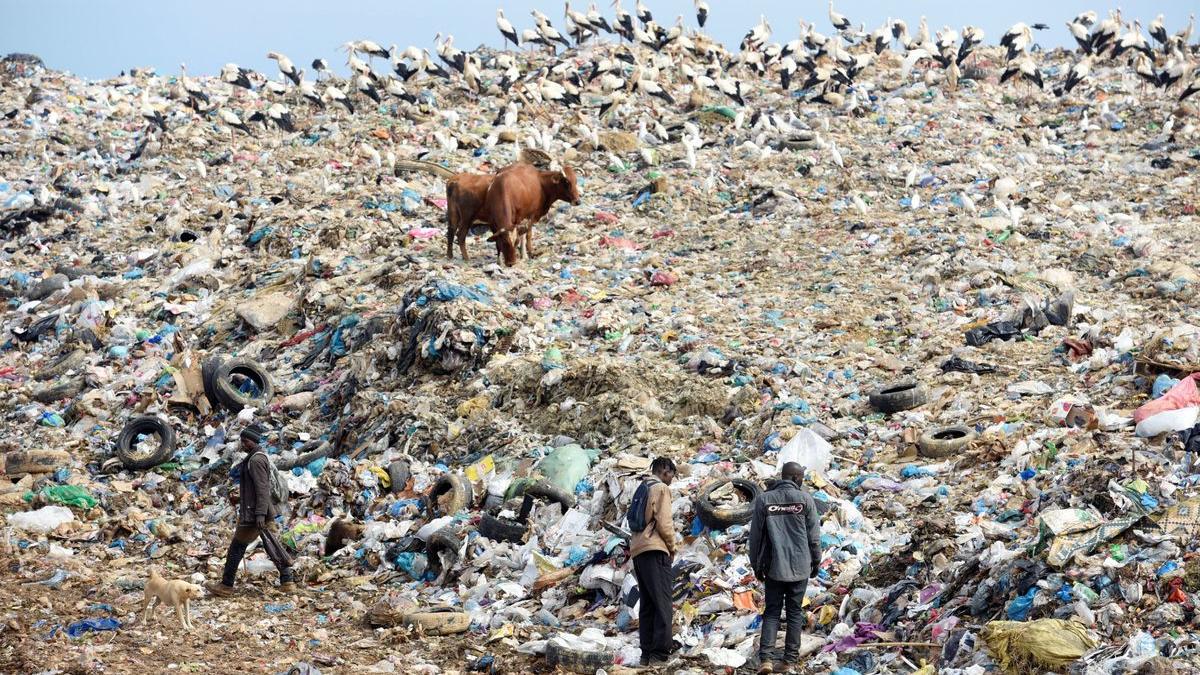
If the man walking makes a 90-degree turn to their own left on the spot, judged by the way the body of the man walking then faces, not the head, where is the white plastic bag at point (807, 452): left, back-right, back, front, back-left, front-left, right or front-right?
left

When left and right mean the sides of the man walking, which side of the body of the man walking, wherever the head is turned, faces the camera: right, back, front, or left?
left

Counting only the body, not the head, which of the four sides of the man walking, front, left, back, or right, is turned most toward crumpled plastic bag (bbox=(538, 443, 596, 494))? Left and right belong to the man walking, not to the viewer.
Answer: back

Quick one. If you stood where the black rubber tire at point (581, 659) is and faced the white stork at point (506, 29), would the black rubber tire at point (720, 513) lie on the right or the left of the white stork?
right

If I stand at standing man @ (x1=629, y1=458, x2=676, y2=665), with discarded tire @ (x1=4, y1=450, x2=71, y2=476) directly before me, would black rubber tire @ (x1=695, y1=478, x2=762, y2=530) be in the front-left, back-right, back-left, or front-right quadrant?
front-right

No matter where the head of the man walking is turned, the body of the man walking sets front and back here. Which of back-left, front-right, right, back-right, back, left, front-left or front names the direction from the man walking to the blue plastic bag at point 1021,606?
back-left

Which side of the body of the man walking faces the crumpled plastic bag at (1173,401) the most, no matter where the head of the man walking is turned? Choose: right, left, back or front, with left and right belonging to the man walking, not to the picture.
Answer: back

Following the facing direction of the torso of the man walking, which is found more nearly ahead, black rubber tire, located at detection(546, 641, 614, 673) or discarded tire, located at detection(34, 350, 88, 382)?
the discarded tire

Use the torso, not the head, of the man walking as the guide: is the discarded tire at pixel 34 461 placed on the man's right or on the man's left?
on the man's right

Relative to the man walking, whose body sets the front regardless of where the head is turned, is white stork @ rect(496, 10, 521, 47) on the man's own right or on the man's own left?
on the man's own right

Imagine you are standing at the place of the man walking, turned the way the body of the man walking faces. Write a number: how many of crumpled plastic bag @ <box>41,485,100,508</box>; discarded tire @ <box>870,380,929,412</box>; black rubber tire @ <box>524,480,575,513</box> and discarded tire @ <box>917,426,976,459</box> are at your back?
3

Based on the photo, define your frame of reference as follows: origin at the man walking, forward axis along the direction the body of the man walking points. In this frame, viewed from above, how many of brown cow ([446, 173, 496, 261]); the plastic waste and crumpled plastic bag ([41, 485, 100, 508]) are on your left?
0

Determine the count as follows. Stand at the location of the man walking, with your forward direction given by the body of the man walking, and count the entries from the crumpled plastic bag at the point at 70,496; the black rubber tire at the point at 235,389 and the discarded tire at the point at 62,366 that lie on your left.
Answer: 0
